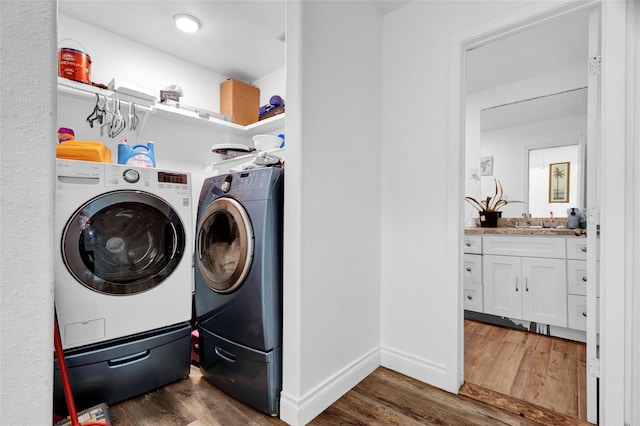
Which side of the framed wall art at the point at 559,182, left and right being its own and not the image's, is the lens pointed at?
front

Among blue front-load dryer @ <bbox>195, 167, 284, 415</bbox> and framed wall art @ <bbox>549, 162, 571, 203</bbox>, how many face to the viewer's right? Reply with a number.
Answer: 0

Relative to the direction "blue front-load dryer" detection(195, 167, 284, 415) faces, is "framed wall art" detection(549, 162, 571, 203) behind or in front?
behind

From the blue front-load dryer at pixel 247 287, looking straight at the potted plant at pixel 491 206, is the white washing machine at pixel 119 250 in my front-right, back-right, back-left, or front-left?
back-left

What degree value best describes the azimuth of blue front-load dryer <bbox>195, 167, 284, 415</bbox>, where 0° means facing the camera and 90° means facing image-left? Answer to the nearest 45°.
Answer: approximately 45°

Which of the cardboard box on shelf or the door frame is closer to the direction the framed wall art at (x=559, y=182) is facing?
the door frame

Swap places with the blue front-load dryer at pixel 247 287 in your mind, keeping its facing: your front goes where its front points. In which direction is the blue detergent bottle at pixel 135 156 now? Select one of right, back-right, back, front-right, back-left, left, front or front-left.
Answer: right

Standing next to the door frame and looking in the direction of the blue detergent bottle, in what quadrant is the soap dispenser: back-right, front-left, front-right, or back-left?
back-right

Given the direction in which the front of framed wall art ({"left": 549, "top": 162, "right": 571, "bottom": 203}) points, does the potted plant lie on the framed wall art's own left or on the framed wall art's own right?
on the framed wall art's own right
